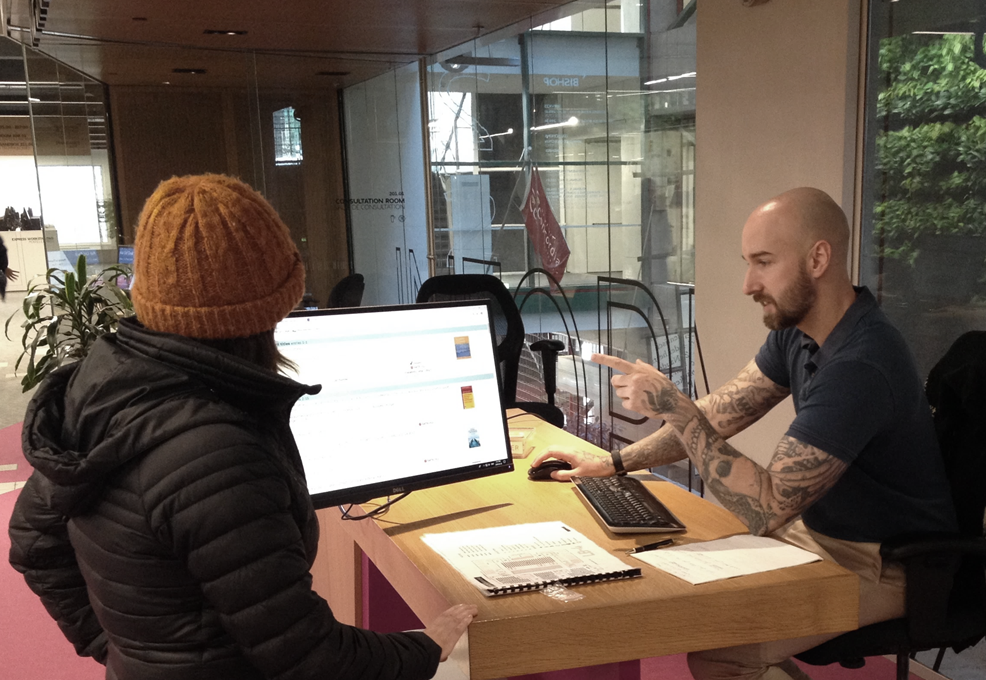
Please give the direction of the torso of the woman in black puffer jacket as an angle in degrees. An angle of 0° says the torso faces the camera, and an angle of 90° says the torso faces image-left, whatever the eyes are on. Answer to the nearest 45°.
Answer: approximately 225°

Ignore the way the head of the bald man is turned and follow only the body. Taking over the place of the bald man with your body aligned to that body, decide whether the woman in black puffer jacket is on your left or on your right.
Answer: on your left

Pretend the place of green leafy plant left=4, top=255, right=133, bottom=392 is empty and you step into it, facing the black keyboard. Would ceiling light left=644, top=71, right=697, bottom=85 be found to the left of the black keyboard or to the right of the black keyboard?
left

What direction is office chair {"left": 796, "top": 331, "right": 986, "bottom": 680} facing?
to the viewer's left

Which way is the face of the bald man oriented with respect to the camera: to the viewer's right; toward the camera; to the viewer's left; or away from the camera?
to the viewer's left

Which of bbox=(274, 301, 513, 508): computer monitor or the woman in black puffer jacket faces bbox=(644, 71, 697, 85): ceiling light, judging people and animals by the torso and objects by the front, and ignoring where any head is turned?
the woman in black puffer jacket

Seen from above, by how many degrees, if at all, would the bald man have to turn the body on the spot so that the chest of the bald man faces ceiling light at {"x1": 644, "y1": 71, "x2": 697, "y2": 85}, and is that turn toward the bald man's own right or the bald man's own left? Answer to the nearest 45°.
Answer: approximately 90° to the bald man's own right

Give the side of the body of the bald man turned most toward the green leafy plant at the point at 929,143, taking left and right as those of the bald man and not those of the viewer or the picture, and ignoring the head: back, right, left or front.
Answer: right

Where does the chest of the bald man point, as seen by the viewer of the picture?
to the viewer's left

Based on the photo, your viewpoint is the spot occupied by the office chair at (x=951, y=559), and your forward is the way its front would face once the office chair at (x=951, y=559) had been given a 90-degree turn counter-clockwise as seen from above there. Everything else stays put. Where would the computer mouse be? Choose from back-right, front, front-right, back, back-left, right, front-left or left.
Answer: right
